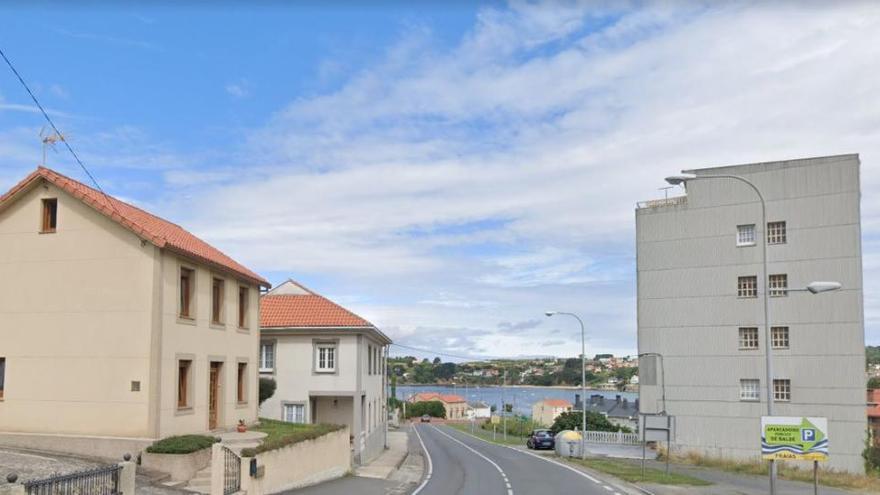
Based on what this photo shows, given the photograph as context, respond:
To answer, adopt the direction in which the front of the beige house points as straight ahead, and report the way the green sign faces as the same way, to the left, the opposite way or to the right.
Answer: to the right

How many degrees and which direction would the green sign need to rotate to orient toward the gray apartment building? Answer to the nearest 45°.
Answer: approximately 180°

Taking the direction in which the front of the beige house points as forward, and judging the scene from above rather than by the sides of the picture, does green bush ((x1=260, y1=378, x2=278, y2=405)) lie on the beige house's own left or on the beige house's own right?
on the beige house's own left

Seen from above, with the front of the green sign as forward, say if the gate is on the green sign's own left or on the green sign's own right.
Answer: on the green sign's own right

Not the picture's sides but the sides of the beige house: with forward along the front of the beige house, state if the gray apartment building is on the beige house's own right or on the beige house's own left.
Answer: on the beige house's own left

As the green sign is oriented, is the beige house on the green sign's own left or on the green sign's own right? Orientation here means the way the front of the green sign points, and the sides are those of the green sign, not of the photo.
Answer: on the green sign's own right

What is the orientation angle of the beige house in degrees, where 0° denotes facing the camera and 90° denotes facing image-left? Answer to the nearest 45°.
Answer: approximately 315°

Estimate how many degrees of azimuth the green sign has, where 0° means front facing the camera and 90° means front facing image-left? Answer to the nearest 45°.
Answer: approximately 0°

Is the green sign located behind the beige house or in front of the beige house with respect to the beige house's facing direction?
in front
